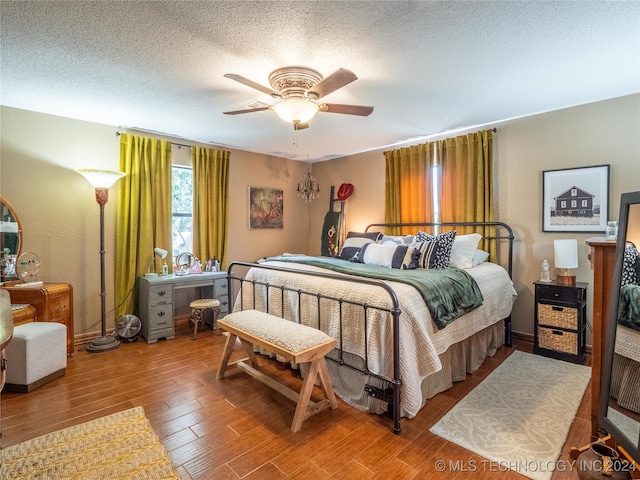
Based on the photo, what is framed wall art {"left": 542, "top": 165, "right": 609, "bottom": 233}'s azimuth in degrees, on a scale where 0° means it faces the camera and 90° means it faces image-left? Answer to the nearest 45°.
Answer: approximately 45°

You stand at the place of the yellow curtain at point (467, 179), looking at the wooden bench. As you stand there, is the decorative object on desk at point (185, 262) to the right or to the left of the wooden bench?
right

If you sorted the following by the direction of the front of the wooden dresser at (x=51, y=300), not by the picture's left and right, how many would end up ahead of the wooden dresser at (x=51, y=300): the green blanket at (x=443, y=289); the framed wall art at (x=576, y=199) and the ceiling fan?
3

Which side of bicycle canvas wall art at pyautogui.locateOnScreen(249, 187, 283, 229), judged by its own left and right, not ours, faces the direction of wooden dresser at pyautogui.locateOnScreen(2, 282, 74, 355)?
right

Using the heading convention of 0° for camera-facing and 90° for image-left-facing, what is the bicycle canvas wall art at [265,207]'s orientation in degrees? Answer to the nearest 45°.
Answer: approximately 315°

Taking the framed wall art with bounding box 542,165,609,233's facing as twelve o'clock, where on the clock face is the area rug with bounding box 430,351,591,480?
The area rug is roughly at 11 o'clock from the framed wall art.

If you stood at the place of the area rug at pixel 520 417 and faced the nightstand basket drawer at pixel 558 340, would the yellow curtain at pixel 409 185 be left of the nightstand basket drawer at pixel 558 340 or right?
left

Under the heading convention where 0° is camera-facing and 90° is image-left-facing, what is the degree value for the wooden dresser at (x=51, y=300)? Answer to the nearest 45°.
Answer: approximately 315°

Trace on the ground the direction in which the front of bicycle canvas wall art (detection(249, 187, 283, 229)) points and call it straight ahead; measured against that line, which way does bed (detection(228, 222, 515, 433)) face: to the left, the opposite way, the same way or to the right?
to the right

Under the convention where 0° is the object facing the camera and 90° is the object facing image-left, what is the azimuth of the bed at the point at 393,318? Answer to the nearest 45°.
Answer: approximately 45°

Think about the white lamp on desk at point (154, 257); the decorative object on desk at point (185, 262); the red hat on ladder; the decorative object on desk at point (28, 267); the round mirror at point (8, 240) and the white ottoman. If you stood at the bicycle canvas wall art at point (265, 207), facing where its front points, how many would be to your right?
5
